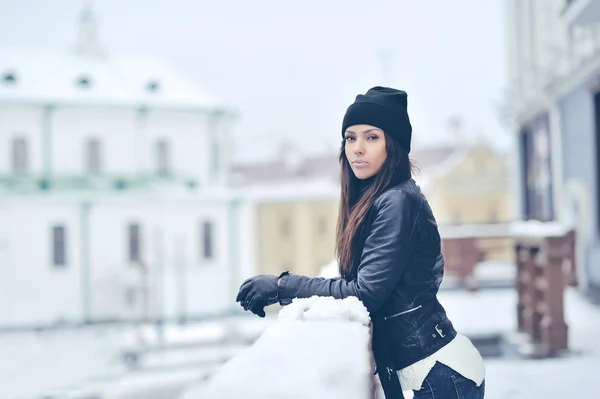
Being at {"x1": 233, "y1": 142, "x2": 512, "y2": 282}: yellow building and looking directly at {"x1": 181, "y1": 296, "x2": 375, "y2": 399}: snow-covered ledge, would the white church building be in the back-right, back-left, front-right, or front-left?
front-right

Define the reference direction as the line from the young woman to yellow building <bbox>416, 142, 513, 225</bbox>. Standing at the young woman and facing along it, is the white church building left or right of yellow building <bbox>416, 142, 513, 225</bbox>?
left

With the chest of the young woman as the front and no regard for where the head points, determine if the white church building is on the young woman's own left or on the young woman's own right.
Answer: on the young woman's own right

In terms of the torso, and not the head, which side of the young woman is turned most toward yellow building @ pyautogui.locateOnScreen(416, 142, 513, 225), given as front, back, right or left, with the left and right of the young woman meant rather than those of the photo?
right

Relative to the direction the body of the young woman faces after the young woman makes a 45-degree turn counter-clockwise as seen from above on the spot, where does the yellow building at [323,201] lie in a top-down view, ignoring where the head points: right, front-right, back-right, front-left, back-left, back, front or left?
back-right

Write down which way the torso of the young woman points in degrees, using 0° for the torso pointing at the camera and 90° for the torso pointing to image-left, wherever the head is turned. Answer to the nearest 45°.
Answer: approximately 90°
